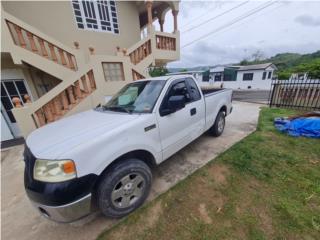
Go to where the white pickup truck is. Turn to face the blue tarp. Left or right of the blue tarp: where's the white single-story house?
left

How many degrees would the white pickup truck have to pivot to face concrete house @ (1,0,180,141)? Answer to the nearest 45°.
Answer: approximately 135° to its right

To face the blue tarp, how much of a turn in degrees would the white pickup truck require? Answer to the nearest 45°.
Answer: approximately 135° to its left

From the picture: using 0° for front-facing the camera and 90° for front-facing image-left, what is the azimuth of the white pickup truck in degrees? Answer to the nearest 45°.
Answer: approximately 45°

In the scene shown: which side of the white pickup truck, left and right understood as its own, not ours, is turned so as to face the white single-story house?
back

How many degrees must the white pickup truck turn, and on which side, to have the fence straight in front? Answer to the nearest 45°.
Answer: approximately 135° to its left
